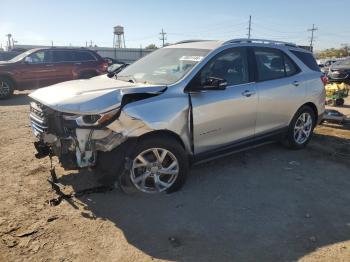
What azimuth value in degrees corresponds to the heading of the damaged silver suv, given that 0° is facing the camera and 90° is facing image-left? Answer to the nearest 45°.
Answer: approximately 45°

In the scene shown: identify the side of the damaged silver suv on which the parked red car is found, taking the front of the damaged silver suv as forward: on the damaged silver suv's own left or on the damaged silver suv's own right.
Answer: on the damaged silver suv's own right

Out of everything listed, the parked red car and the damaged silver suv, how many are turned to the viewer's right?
0

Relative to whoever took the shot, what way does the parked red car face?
facing to the left of the viewer

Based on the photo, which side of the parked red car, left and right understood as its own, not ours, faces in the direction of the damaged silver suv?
left
